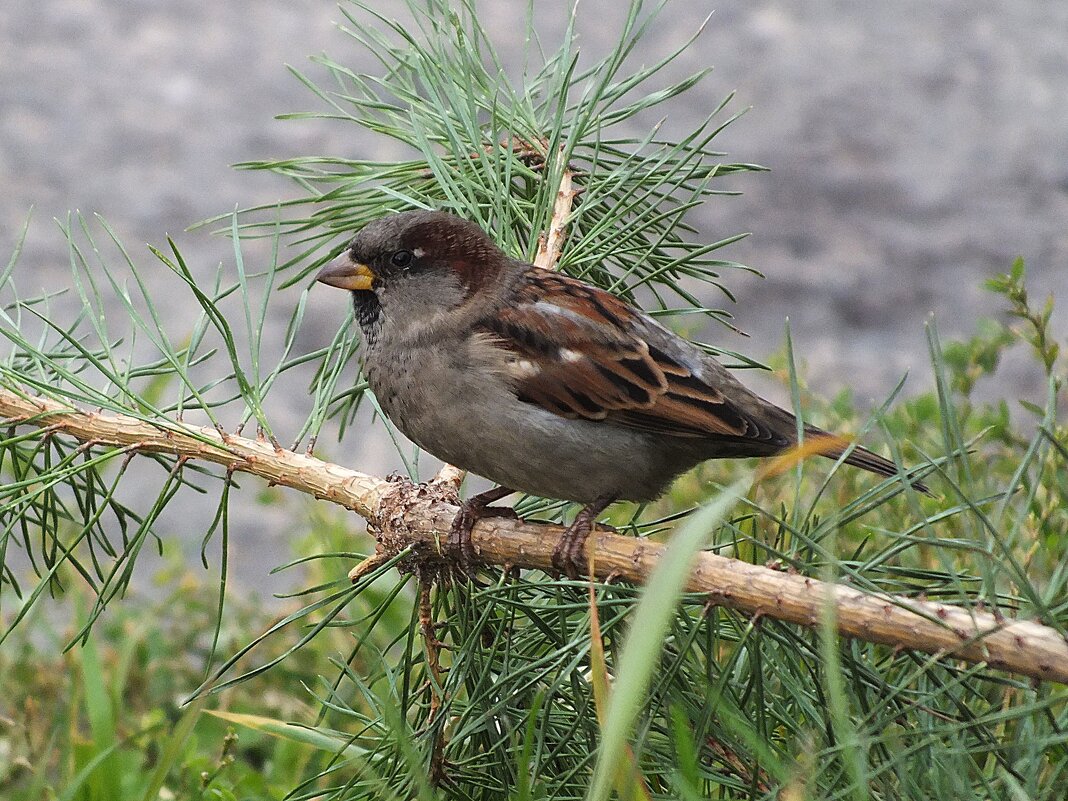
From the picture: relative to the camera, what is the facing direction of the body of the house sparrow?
to the viewer's left
